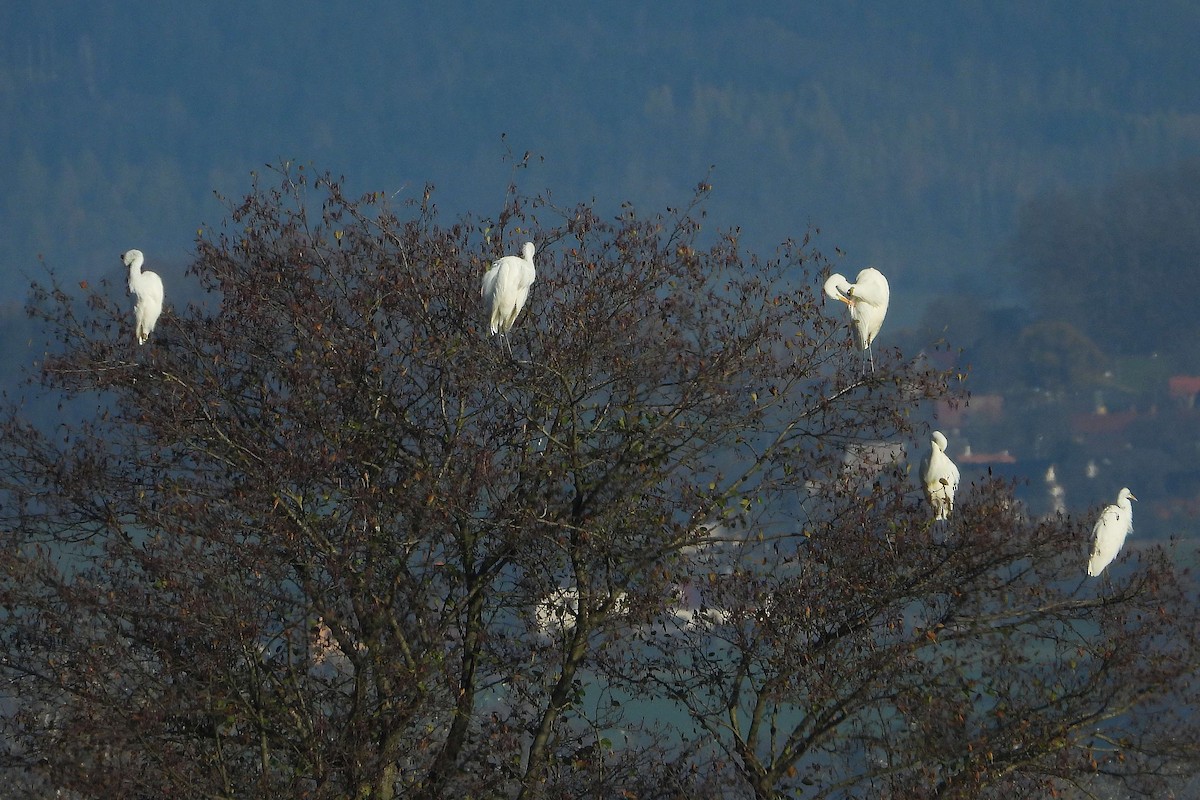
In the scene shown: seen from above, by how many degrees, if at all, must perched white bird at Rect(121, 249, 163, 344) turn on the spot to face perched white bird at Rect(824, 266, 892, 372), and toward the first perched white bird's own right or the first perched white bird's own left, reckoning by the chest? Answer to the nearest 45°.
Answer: approximately 180°

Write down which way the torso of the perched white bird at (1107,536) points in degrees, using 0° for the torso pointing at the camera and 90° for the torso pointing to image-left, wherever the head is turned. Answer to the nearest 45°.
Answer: approximately 270°

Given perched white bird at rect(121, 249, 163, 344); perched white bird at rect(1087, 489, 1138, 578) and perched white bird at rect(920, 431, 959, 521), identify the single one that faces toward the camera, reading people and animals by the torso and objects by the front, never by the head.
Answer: perched white bird at rect(920, 431, 959, 521)

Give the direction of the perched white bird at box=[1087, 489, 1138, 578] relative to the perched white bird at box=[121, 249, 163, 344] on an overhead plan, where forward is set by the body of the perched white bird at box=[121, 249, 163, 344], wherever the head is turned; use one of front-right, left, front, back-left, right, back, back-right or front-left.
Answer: back

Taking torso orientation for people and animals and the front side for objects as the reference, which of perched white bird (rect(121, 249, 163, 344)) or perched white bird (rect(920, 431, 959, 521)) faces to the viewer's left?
perched white bird (rect(121, 249, 163, 344))

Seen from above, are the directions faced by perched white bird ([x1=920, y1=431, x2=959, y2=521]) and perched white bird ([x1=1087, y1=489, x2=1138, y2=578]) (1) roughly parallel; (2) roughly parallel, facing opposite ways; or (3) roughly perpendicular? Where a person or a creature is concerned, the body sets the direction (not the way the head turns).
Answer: roughly perpendicular

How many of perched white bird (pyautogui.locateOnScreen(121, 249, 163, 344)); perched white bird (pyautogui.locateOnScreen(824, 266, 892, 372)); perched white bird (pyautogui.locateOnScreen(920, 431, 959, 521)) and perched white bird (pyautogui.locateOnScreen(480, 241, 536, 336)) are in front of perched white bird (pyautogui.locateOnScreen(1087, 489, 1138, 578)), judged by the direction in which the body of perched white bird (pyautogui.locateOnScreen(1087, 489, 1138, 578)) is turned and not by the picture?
0

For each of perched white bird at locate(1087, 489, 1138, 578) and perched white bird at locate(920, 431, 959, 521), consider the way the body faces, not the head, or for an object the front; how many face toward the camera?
1

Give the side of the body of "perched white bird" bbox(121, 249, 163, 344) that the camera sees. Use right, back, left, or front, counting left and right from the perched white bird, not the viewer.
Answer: left

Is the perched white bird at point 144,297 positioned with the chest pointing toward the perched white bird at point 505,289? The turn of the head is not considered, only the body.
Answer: no

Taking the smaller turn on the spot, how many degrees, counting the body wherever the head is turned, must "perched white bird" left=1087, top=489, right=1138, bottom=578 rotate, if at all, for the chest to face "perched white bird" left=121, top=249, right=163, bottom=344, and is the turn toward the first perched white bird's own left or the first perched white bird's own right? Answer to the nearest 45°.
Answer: approximately 135° to the first perched white bird's own right

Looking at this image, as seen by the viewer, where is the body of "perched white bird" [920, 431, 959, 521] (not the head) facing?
toward the camera

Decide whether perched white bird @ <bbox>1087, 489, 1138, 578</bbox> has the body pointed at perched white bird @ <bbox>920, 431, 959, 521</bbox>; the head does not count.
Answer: no
